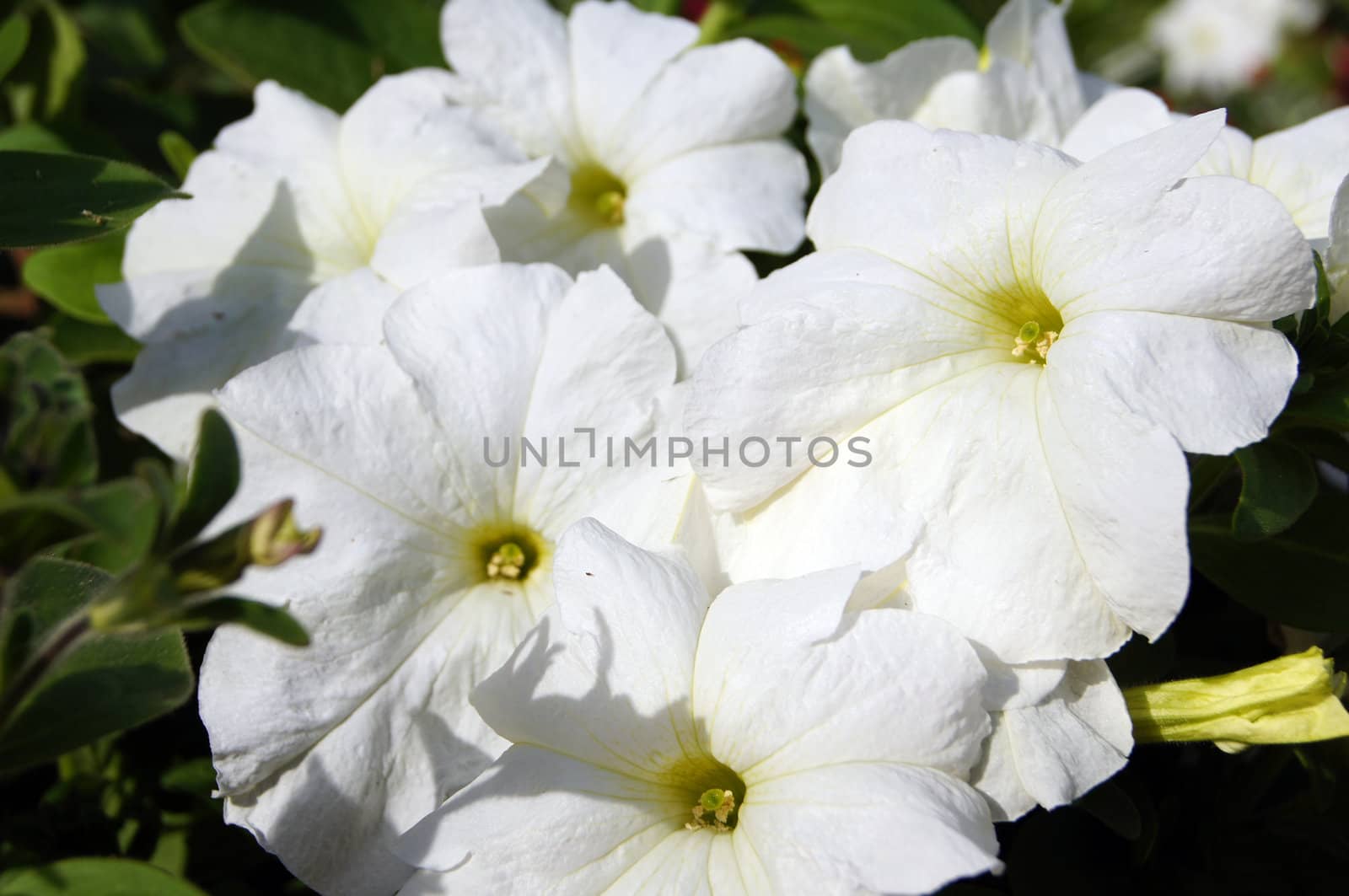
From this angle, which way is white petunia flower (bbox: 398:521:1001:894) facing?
toward the camera

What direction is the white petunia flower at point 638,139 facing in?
toward the camera

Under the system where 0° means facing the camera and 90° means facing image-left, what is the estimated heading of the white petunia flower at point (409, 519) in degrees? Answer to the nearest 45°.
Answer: approximately 0°

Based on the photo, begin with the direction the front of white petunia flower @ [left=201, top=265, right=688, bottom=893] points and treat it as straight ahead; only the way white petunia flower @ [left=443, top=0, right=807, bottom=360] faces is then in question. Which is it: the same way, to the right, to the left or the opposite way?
the same way

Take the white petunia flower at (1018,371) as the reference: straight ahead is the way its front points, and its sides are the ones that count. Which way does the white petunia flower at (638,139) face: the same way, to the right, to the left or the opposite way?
the same way

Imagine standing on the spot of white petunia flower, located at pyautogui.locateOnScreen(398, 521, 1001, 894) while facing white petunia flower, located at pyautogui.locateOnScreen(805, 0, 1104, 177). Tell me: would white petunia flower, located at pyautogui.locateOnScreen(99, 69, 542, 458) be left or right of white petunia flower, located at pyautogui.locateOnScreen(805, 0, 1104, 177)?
left

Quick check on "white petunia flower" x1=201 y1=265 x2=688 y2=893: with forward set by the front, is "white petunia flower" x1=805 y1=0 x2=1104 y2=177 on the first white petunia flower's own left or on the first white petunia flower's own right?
on the first white petunia flower's own left

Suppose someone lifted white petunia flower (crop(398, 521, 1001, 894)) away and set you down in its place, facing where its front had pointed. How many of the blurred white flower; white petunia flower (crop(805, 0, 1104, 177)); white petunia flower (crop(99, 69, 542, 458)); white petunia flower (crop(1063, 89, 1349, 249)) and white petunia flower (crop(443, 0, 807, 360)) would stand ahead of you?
0

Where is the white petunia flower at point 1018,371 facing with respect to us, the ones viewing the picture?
facing the viewer

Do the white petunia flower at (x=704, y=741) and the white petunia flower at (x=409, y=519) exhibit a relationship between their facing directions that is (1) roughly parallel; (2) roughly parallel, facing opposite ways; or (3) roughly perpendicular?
roughly parallel

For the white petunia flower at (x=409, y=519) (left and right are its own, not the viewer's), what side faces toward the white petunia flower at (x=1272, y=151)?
left
